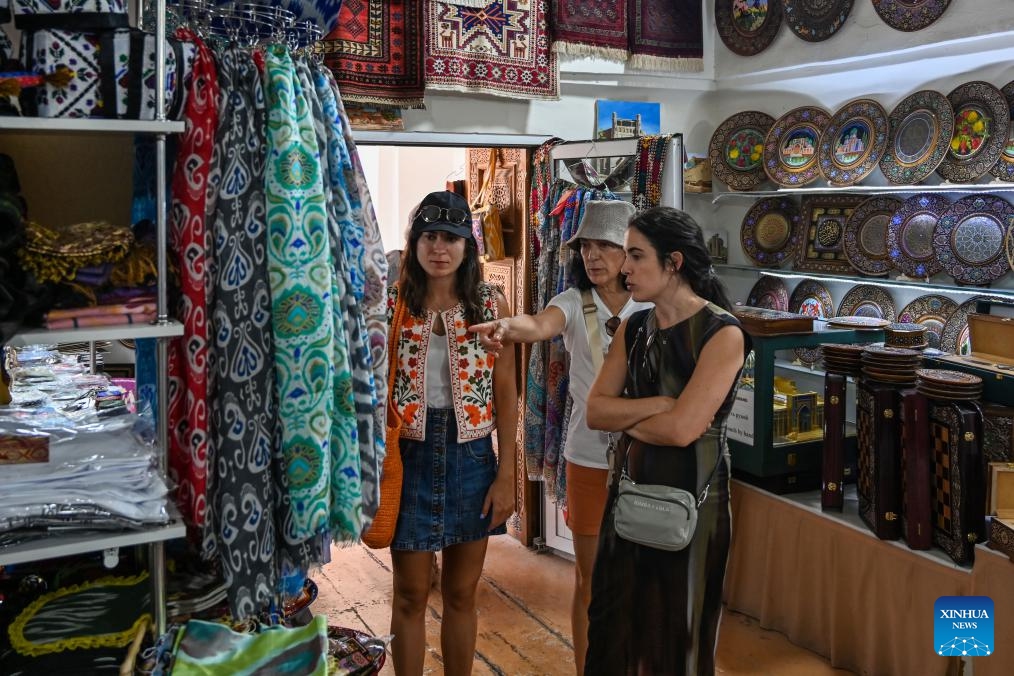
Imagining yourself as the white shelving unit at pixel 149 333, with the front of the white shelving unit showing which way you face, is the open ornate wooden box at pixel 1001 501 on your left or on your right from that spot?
on your left

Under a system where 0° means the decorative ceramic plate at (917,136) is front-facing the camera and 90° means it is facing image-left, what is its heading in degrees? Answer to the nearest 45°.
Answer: approximately 45°

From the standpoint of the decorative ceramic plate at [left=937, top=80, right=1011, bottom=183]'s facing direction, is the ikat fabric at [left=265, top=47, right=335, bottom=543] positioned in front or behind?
in front

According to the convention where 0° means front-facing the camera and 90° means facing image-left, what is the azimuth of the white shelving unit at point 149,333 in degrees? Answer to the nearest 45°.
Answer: approximately 315°

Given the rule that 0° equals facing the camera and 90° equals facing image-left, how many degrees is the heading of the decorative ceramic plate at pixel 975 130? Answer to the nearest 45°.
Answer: approximately 45°

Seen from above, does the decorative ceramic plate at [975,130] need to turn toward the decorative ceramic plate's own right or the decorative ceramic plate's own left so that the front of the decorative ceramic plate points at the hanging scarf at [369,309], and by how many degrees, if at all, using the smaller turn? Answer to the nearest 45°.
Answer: approximately 45° to the decorative ceramic plate's own left

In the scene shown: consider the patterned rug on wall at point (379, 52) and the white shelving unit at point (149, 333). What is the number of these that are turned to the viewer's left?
0
